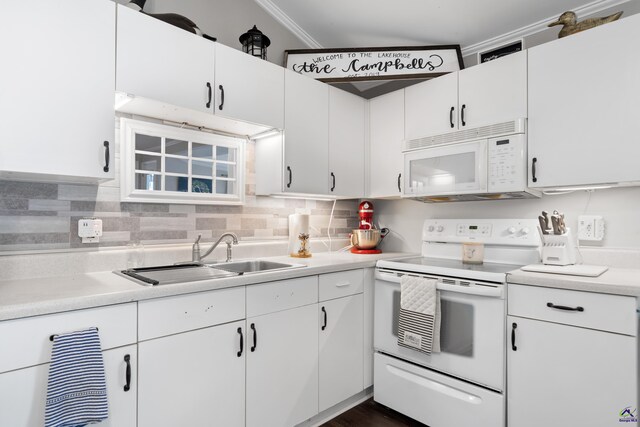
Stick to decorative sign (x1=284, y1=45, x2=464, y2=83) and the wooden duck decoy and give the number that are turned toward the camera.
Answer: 1

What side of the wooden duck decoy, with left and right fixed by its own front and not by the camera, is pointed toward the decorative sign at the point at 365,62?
front

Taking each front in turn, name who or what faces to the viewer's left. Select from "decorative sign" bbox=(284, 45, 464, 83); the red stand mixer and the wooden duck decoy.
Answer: the wooden duck decoy

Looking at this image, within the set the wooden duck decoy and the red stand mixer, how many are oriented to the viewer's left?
1

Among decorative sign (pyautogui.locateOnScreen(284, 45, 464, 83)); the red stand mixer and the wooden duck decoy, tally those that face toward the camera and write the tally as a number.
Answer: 2

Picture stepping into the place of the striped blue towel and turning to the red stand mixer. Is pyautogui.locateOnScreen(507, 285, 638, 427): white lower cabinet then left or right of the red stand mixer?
right

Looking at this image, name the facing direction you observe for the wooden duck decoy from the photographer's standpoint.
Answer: facing to the left of the viewer

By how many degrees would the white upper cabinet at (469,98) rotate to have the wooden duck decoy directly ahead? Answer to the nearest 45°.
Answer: approximately 135° to its left
